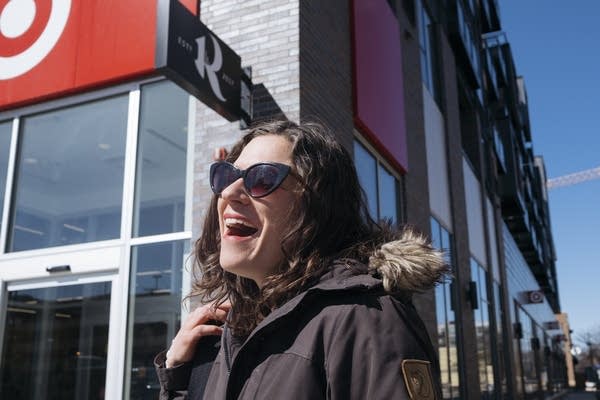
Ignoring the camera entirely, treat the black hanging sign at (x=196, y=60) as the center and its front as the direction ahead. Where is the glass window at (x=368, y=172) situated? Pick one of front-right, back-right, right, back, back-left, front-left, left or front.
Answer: left

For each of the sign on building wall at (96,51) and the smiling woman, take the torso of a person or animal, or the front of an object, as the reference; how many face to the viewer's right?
0

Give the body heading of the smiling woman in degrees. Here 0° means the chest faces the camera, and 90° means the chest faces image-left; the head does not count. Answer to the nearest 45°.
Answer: approximately 45°

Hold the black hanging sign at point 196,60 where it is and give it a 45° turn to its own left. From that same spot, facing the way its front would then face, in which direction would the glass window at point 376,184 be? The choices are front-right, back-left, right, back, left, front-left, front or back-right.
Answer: front-left

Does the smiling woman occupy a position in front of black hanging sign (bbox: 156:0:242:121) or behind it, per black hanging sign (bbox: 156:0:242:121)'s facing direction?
in front

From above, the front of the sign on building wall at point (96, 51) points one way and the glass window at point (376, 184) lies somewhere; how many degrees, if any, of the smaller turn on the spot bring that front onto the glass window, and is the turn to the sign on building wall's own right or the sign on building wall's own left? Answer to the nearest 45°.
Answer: approximately 135° to the sign on building wall's own left
